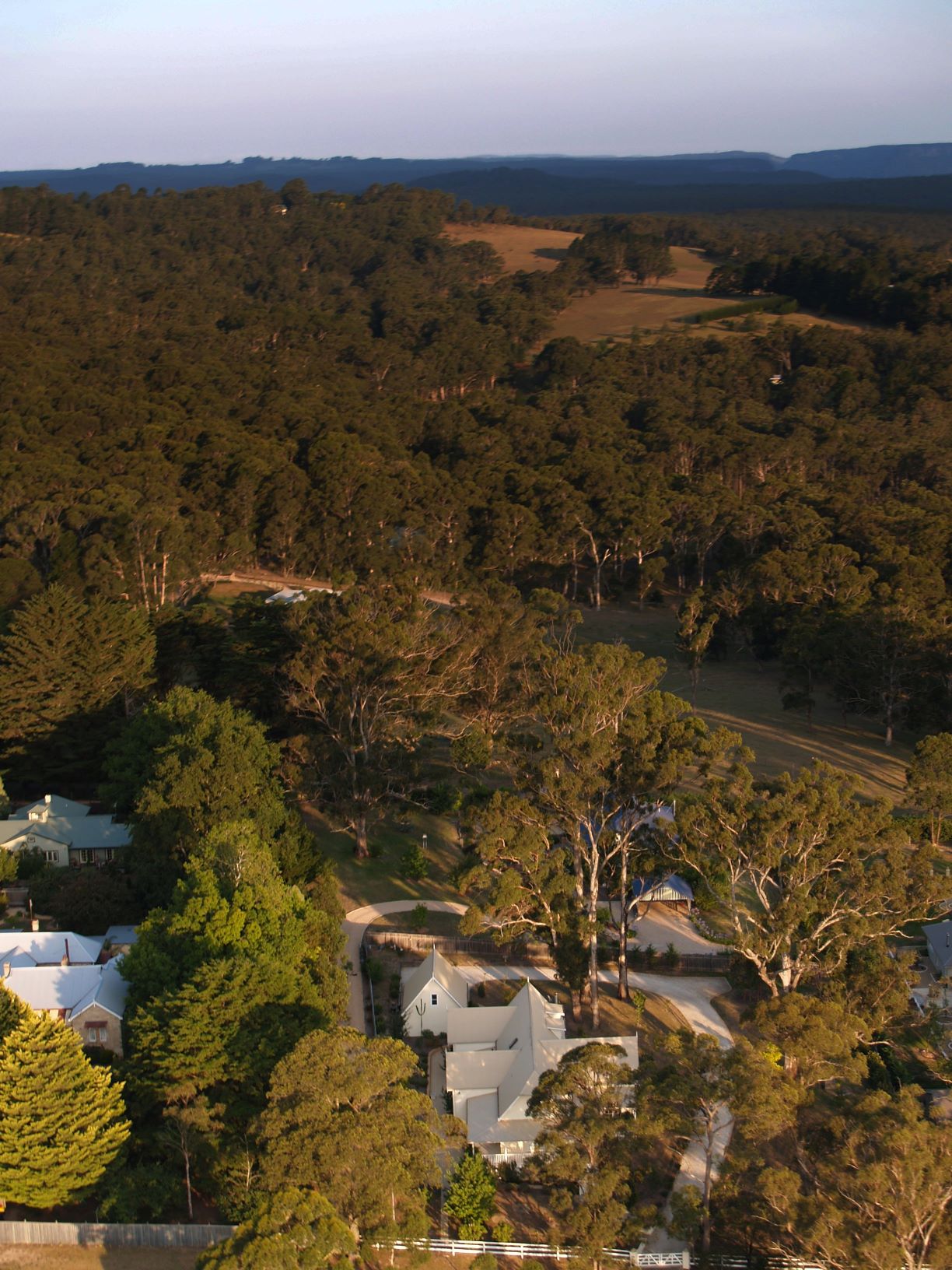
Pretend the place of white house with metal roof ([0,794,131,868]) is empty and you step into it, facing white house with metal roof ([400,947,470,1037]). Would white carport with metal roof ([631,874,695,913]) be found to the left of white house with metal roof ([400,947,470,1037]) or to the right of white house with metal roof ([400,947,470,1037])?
left

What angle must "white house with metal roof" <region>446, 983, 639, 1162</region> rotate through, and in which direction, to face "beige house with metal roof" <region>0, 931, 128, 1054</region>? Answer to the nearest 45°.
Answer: approximately 90° to its right

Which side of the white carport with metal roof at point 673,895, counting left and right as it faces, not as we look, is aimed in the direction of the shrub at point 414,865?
right

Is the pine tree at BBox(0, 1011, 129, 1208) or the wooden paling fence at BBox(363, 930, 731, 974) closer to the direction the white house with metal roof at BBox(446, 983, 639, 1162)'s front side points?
the pine tree

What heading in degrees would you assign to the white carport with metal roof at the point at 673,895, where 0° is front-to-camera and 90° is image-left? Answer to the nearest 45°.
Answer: approximately 0°

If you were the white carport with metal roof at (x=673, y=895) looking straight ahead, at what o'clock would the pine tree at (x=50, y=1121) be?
The pine tree is roughly at 1 o'clock from the white carport with metal roof.

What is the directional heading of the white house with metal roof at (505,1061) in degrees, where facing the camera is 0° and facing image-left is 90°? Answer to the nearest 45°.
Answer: approximately 0°

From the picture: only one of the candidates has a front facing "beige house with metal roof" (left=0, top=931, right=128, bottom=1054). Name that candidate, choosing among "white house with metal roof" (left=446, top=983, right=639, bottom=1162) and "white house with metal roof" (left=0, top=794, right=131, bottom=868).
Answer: "white house with metal roof" (left=0, top=794, right=131, bottom=868)

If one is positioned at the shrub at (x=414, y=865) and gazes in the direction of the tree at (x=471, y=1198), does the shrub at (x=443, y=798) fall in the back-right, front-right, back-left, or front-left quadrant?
back-left
